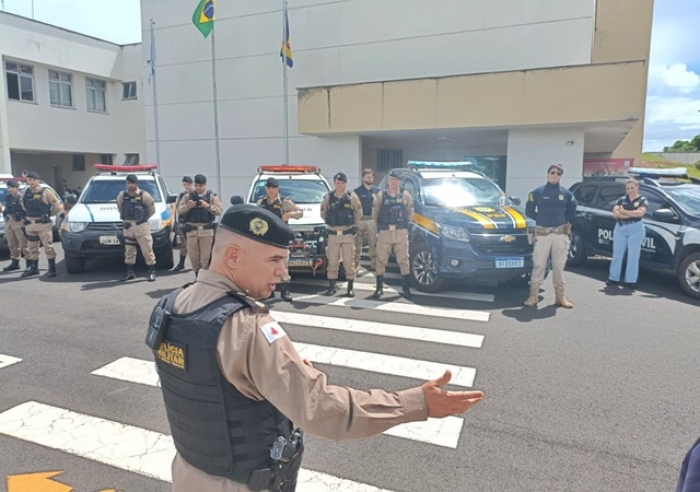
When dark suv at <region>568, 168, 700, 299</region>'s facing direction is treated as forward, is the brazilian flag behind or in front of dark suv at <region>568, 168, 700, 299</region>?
behind

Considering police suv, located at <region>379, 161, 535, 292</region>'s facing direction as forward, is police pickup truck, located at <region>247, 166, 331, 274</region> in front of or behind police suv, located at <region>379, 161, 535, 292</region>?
behind

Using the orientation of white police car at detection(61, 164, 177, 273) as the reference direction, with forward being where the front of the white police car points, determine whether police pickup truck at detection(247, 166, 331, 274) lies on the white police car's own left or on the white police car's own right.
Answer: on the white police car's own left

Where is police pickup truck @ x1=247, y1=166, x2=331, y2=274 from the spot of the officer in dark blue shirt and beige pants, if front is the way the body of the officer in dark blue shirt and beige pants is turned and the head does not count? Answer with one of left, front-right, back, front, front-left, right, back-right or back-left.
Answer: right

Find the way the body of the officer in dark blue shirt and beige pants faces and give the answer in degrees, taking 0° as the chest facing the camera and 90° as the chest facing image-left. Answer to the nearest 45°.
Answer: approximately 0°

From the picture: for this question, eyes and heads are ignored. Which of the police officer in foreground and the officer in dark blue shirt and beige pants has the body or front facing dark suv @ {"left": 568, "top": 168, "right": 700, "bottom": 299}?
the police officer in foreground

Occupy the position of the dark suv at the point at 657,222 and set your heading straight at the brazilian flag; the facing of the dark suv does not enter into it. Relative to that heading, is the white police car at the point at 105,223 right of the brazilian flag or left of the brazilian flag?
left

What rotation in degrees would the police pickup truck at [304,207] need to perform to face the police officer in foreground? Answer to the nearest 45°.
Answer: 0° — it already faces them

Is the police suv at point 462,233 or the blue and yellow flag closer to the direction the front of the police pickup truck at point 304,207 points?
the police suv

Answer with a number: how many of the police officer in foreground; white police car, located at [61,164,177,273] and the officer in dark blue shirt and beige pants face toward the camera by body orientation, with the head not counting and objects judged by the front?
2

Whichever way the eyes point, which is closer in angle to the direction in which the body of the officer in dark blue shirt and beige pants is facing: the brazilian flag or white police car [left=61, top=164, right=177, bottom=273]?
the white police car

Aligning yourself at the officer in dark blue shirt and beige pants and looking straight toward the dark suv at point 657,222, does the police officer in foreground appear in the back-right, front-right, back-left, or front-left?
back-right
